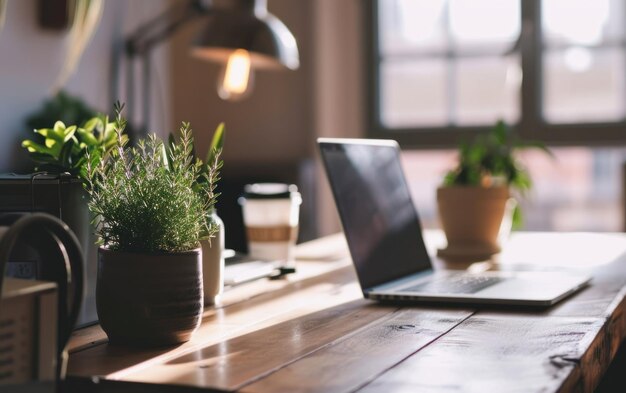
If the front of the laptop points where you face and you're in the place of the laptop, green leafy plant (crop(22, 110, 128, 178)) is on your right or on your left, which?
on your right

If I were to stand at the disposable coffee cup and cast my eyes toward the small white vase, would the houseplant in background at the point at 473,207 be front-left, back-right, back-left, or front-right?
back-left

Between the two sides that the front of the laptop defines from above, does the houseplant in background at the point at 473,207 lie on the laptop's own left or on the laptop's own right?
on the laptop's own left

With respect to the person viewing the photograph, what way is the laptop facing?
facing to the right of the viewer

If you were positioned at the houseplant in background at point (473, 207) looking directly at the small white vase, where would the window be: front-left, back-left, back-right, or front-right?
back-right
